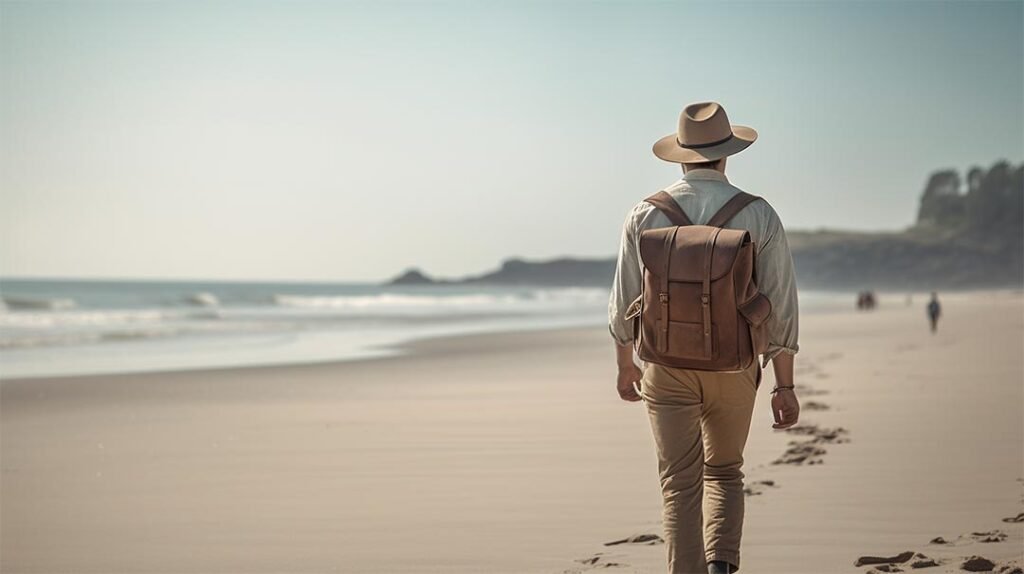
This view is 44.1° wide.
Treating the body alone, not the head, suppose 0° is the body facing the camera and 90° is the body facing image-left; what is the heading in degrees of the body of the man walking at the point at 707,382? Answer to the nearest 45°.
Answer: approximately 180°
